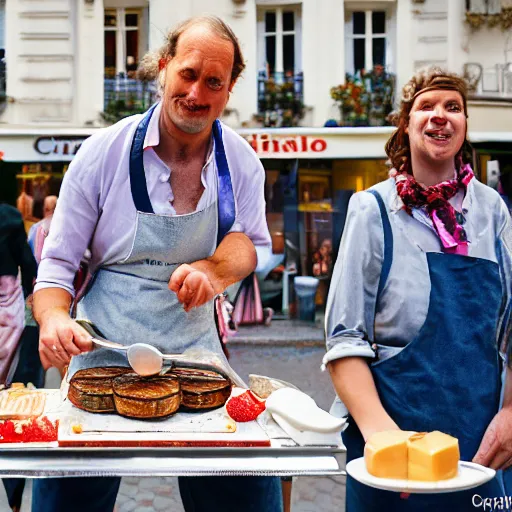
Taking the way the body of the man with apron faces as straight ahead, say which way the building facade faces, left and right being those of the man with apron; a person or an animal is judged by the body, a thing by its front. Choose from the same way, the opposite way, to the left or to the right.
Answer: the same way

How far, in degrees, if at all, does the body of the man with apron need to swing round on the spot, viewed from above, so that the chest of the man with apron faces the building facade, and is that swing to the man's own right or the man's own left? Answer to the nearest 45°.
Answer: approximately 180°

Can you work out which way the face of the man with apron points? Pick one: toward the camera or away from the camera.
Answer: toward the camera

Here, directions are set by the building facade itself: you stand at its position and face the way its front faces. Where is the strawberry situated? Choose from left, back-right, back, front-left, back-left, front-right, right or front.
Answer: front

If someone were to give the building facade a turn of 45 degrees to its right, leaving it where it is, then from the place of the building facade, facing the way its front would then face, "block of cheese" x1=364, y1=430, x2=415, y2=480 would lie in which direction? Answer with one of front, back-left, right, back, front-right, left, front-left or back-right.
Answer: front-left

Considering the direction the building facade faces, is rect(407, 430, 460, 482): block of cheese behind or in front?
in front

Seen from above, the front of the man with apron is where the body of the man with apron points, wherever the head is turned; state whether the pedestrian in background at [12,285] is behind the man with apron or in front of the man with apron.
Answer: behind

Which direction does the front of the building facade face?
toward the camera

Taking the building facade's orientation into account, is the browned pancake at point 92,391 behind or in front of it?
in front

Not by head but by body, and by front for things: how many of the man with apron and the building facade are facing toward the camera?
2
